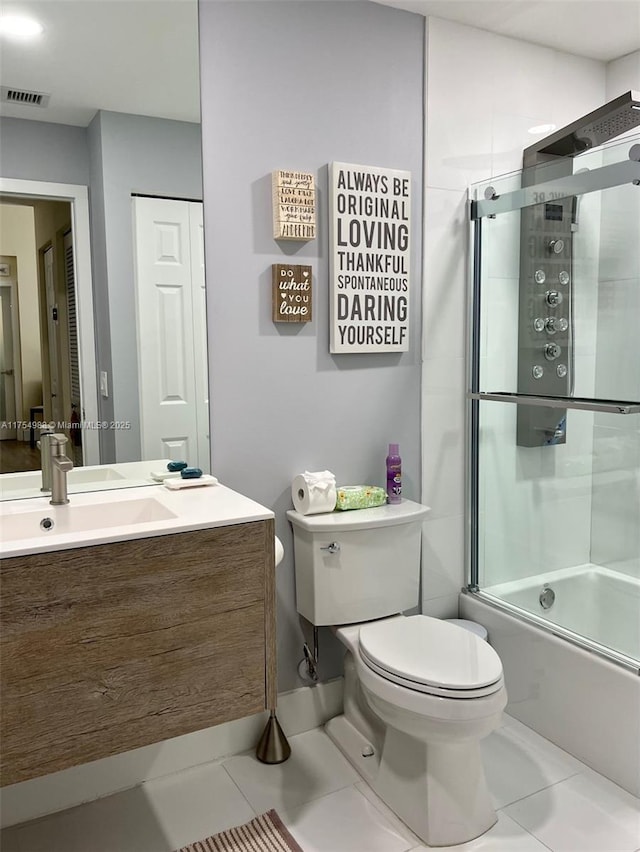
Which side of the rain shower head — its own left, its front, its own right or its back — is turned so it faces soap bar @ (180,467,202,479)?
right

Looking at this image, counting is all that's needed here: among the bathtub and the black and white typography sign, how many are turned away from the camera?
0

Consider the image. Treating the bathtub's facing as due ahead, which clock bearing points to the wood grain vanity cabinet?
The wood grain vanity cabinet is roughly at 12 o'clock from the bathtub.

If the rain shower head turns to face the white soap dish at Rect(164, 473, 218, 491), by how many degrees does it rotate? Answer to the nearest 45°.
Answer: approximately 90° to its right

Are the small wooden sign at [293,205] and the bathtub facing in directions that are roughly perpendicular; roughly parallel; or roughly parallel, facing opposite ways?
roughly perpendicular

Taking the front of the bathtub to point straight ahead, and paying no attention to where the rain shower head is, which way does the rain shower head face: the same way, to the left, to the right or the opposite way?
to the left

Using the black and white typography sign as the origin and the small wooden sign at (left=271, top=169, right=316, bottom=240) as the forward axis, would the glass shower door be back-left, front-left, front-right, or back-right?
back-left
